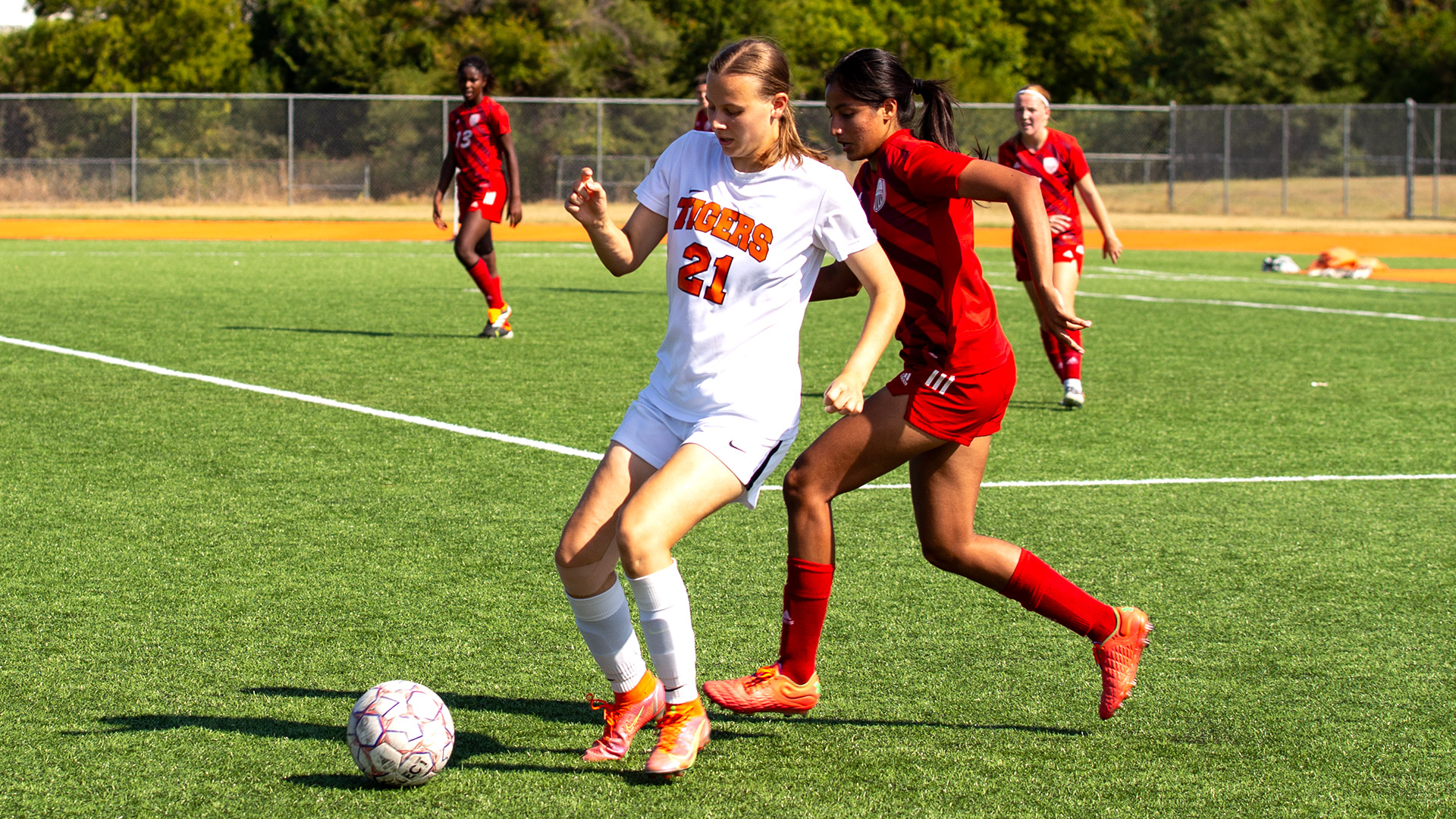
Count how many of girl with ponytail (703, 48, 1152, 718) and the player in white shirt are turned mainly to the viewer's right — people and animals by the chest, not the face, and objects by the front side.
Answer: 0

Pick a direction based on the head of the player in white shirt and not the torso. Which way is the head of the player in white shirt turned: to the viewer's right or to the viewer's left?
to the viewer's left

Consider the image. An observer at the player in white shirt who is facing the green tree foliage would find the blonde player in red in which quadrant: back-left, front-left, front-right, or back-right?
front-right

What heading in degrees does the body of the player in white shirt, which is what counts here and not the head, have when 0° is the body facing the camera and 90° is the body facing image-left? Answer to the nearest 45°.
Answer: approximately 45°

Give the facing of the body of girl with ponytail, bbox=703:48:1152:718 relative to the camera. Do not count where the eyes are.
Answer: to the viewer's left

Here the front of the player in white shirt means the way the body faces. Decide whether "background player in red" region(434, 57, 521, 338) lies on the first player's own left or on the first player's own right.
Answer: on the first player's own right

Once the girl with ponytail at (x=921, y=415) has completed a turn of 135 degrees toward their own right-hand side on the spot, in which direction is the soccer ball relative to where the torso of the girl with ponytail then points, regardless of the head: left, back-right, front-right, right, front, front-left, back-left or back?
back
